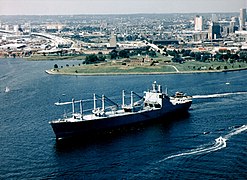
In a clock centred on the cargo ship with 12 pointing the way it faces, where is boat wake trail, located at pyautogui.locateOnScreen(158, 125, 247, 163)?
The boat wake trail is roughly at 9 o'clock from the cargo ship.

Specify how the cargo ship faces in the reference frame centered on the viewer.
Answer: facing the viewer and to the left of the viewer
